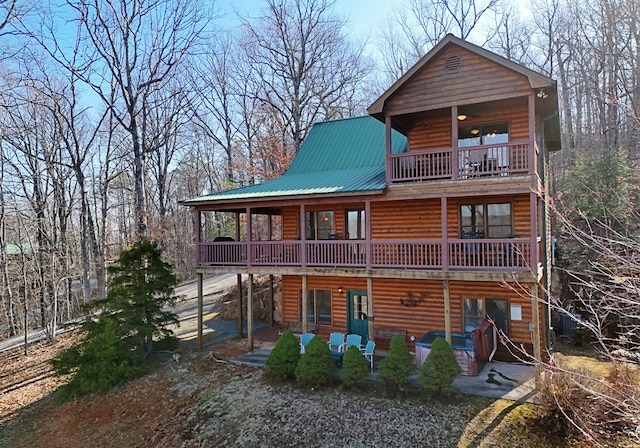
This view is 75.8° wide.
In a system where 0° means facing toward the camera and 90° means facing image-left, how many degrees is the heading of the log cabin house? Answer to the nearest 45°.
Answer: approximately 0°

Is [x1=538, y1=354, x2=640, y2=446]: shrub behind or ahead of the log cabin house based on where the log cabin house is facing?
ahead

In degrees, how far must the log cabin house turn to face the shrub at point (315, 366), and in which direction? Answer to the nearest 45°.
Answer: approximately 45° to its right

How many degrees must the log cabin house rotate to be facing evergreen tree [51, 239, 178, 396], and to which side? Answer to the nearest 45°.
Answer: approximately 90° to its right
